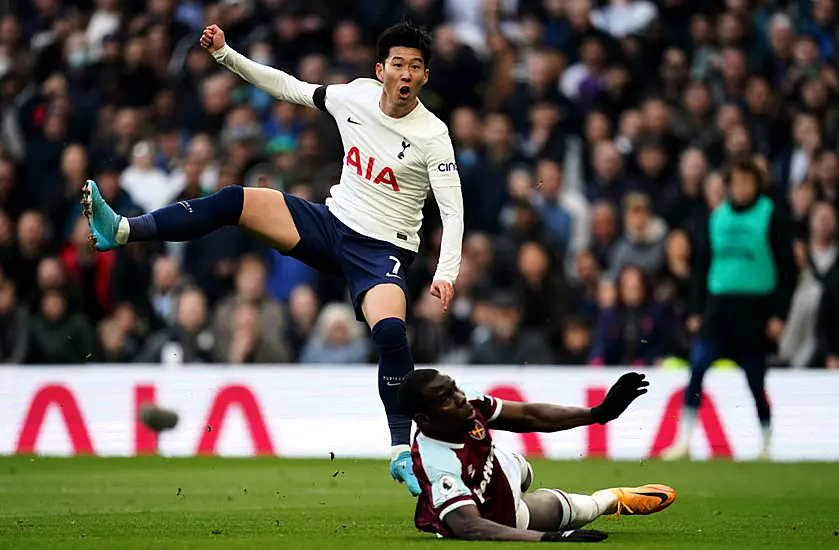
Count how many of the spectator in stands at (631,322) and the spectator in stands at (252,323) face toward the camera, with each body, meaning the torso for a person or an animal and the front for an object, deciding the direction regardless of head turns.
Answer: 2

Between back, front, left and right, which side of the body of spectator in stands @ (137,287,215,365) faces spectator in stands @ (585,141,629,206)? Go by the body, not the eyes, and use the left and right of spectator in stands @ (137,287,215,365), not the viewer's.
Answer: left

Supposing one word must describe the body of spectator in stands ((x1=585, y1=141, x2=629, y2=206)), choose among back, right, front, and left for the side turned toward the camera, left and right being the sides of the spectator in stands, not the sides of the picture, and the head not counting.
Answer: front

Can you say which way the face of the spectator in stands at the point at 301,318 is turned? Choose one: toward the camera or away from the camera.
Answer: toward the camera

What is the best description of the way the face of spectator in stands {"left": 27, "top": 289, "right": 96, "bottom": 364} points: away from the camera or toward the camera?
toward the camera

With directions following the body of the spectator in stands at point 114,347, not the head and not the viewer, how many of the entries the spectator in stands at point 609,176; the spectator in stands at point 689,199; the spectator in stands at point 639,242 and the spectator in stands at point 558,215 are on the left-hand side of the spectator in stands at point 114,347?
4

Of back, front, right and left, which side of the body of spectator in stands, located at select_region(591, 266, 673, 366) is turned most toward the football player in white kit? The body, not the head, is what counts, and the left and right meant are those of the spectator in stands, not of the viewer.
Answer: front

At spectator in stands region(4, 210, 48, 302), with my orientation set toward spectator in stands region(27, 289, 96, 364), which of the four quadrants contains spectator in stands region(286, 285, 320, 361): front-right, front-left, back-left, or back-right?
front-left

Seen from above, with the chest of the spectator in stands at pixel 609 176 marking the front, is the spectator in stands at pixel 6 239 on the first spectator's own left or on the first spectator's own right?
on the first spectator's own right

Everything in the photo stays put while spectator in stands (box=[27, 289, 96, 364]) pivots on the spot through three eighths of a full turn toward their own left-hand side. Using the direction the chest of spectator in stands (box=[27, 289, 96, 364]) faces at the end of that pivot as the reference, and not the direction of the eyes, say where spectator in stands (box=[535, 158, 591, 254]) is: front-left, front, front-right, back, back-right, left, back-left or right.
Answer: front-right

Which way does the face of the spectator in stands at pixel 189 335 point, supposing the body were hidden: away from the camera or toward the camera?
toward the camera

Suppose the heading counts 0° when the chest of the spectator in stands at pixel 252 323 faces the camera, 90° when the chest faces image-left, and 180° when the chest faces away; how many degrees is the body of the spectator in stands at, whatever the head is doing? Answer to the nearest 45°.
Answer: approximately 0°

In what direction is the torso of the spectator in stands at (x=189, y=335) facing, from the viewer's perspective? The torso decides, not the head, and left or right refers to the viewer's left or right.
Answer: facing the viewer

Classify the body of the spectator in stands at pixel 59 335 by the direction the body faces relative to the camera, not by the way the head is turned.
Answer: toward the camera

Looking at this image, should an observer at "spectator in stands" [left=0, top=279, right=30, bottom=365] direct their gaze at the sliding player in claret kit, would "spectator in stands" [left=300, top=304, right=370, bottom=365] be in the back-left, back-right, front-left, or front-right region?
front-left

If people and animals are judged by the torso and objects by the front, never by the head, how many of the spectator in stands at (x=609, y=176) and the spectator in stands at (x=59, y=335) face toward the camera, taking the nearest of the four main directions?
2

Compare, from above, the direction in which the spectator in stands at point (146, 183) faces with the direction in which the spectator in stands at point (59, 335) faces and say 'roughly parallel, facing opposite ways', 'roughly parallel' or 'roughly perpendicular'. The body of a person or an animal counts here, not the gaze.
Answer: roughly parallel

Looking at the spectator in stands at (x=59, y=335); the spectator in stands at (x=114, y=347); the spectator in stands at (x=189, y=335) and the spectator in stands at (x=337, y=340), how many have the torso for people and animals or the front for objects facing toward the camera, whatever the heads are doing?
4
